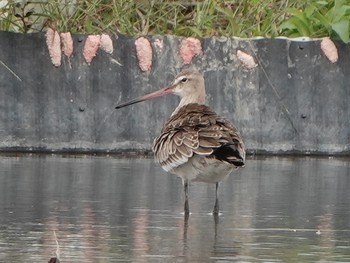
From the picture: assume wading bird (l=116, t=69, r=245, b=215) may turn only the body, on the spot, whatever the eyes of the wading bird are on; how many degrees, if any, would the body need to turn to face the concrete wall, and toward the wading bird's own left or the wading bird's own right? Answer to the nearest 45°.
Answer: approximately 45° to the wading bird's own right

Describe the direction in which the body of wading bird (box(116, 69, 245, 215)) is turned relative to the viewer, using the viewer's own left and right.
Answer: facing away from the viewer and to the left of the viewer

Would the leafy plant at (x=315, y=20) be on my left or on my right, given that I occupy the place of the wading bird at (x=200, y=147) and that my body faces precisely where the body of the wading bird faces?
on my right
